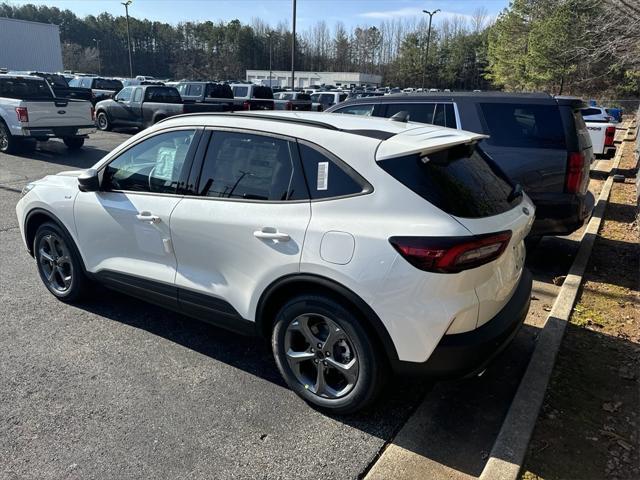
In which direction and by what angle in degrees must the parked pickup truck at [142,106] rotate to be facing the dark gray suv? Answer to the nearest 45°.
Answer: approximately 135° to its left

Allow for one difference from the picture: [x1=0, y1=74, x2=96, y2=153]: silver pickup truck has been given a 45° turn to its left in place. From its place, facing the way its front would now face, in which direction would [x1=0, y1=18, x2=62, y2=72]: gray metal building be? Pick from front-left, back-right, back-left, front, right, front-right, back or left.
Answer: right

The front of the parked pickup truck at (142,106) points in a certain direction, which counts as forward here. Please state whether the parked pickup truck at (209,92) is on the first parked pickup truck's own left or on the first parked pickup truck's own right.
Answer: on the first parked pickup truck's own right

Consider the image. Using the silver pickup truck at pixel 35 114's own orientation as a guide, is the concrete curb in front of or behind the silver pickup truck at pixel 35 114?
behind

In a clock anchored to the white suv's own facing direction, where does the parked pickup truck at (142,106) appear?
The parked pickup truck is roughly at 1 o'clock from the white suv.

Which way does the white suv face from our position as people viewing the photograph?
facing away from the viewer and to the left of the viewer

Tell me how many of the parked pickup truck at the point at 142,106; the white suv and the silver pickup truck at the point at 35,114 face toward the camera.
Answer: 0

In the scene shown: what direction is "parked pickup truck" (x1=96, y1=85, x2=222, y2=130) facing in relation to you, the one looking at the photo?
facing away from the viewer and to the left of the viewer

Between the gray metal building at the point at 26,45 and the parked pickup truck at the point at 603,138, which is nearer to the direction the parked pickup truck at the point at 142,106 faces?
the gray metal building

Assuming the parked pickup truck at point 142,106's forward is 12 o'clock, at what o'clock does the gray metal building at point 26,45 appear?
The gray metal building is roughly at 1 o'clock from the parked pickup truck.

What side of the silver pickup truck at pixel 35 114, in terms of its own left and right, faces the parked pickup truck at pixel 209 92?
right

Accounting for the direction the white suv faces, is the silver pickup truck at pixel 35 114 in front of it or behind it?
in front

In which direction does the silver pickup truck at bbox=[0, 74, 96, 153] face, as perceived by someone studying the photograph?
facing away from the viewer and to the left of the viewer

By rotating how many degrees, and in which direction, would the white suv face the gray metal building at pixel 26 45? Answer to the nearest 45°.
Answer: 0° — it already faces it

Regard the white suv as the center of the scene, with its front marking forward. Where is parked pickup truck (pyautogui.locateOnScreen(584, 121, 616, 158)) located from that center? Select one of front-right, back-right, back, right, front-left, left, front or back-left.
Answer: right

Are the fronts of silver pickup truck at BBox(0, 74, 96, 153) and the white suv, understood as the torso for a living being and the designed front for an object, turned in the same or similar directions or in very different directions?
same or similar directions
